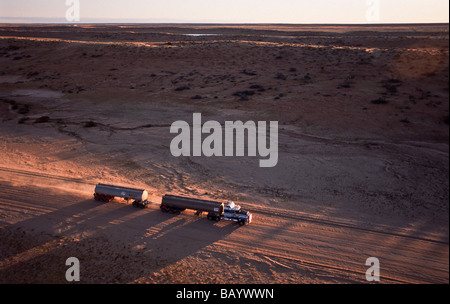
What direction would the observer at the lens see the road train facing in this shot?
facing the viewer and to the right of the viewer
